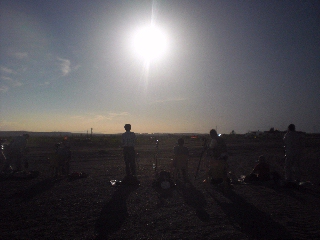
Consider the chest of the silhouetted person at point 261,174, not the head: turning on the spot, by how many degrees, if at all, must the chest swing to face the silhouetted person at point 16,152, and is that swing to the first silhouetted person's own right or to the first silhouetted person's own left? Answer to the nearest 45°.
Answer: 0° — they already face them

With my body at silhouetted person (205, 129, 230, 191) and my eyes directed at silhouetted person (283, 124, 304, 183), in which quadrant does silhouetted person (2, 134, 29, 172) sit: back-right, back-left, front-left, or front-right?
back-left

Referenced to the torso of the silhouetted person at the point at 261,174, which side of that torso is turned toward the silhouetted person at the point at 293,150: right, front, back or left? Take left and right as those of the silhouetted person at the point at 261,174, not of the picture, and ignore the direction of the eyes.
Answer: back

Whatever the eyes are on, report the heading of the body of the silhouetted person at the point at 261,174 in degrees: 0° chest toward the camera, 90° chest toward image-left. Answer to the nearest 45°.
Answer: approximately 90°
